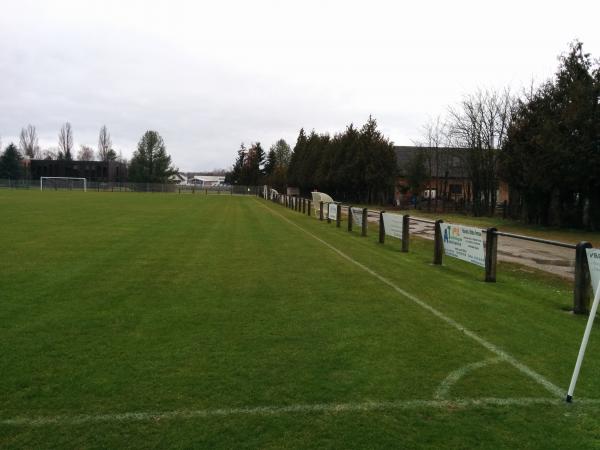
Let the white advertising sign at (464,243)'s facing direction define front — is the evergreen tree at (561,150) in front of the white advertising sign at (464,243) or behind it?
behind

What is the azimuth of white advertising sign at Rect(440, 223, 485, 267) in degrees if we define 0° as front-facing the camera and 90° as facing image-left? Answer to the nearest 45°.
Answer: approximately 45°
